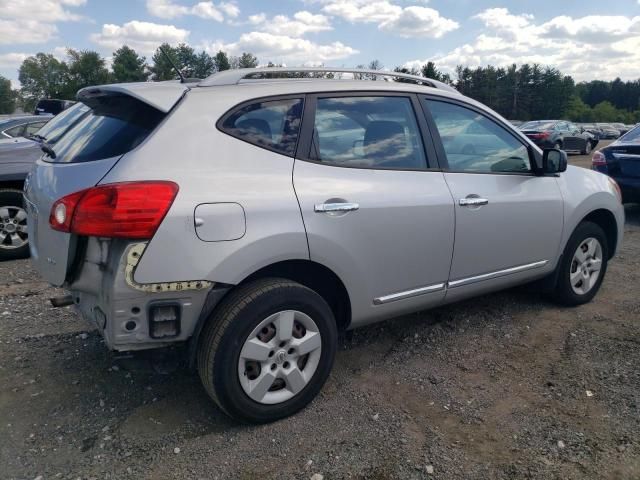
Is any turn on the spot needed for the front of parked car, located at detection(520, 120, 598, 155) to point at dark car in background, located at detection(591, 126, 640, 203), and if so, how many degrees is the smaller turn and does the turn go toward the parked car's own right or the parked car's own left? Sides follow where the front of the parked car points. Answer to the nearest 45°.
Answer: approximately 135° to the parked car's own right

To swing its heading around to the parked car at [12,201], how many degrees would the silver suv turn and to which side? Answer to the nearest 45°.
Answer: approximately 90° to its left

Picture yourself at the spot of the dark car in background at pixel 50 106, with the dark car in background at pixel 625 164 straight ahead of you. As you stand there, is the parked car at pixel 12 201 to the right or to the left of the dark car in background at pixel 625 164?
right

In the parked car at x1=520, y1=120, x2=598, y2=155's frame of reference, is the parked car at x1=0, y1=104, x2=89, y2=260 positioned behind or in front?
behind

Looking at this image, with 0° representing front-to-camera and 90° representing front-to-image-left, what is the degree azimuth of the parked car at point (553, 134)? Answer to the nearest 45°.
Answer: approximately 225°

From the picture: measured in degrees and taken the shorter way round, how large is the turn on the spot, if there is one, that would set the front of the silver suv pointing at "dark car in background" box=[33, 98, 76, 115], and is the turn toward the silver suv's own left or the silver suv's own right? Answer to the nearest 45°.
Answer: approximately 90° to the silver suv's own left
